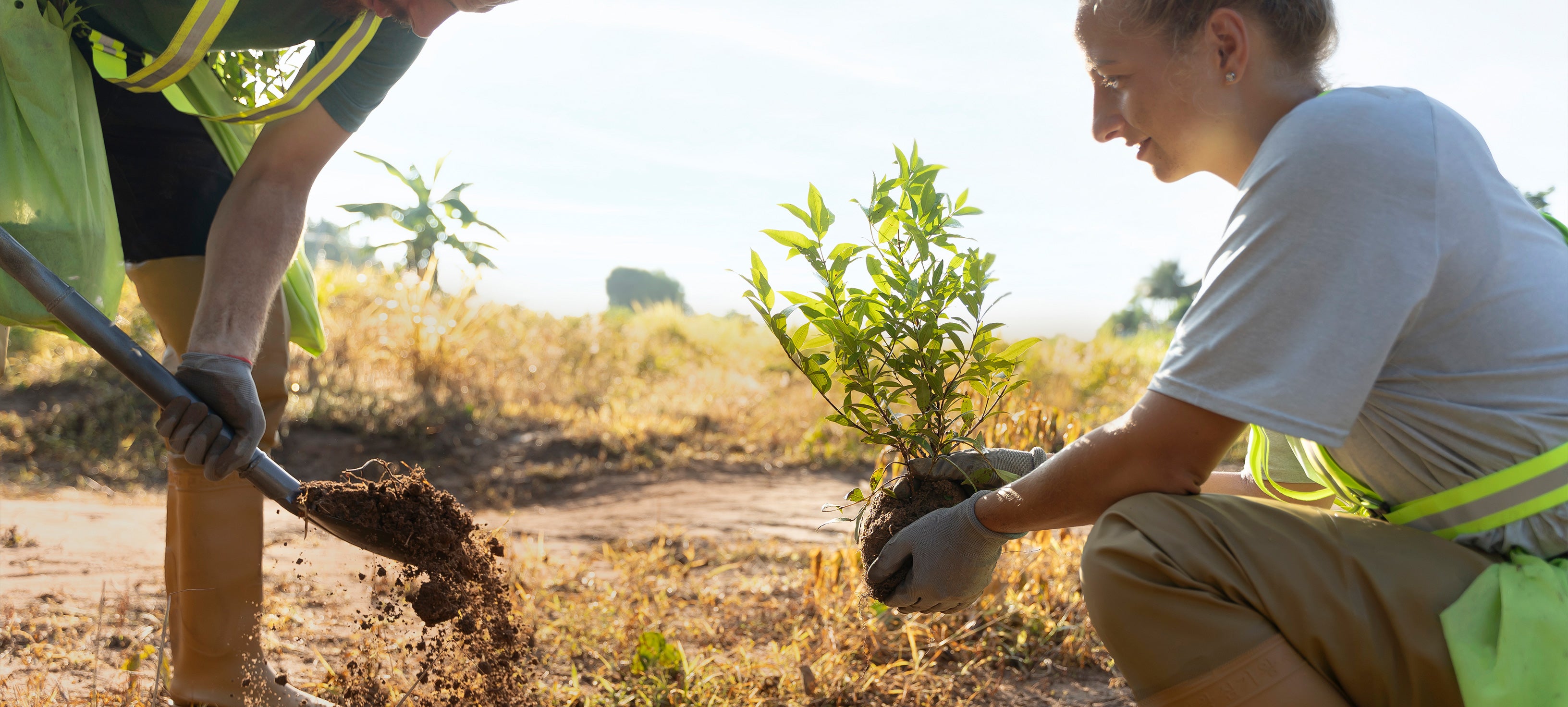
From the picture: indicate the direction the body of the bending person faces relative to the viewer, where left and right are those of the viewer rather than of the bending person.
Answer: facing to the right of the viewer

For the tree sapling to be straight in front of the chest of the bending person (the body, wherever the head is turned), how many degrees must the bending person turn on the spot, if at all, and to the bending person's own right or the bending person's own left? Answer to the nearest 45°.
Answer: approximately 45° to the bending person's own right
